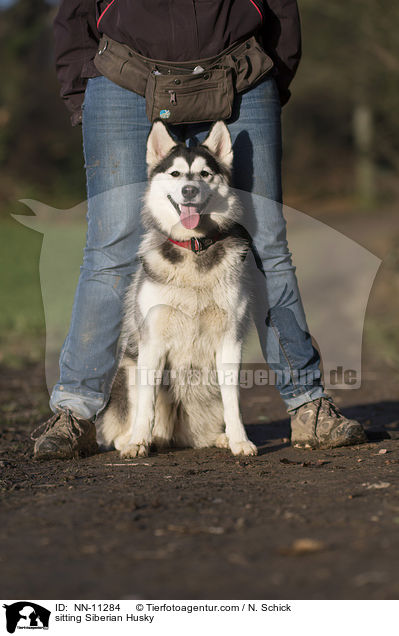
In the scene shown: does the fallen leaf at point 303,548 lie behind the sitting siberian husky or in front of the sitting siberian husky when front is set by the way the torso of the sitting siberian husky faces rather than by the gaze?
in front

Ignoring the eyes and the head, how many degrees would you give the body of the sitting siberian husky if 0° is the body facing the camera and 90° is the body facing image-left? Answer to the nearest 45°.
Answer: approximately 0°

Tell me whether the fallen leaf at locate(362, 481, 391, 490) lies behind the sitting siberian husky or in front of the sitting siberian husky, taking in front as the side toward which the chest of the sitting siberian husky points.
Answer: in front
